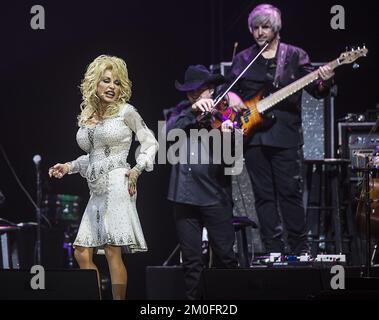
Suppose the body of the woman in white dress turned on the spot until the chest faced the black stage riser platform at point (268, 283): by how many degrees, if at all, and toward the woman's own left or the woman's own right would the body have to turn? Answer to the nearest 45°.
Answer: approximately 135° to the woman's own left

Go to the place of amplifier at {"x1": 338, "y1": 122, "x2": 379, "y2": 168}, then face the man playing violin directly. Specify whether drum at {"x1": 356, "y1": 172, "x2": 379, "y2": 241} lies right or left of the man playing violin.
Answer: left

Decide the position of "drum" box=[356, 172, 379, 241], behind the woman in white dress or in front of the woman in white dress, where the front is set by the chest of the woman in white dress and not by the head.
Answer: behind

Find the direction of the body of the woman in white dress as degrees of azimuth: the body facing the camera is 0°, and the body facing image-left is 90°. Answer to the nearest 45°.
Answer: approximately 45°

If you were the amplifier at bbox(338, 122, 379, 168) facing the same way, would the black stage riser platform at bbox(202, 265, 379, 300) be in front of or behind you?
in front

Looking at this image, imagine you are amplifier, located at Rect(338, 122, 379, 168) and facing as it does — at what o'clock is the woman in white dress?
The woman in white dress is roughly at 1 o'clock from the amplifier.

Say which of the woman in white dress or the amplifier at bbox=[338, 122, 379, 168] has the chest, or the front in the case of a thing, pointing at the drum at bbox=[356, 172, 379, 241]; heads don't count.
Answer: the amplifier

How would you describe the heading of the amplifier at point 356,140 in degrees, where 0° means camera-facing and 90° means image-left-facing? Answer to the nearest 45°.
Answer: approximately 0°

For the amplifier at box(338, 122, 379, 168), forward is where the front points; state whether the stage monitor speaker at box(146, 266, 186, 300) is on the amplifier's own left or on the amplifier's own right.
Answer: on the amplifier's own right

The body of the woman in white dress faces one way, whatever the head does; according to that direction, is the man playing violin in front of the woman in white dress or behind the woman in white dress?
behind

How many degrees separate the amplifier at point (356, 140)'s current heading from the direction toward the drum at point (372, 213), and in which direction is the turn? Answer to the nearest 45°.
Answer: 0° — it already faces it
